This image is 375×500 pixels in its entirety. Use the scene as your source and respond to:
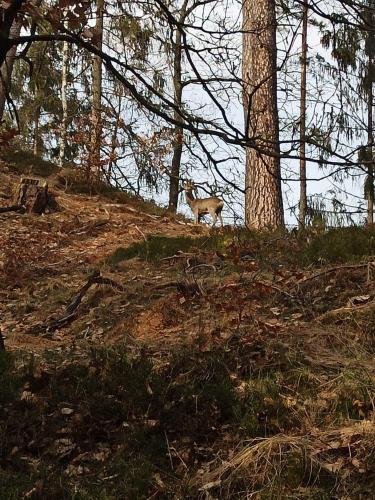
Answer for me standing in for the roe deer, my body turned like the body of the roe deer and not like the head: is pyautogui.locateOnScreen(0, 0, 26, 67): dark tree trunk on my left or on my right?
on my left

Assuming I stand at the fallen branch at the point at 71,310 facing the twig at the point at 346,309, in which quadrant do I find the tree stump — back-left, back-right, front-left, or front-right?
back-left

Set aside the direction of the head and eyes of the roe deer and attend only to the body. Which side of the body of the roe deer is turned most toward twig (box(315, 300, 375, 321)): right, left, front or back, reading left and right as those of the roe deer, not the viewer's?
left

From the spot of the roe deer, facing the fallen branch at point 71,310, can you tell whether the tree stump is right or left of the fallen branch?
right

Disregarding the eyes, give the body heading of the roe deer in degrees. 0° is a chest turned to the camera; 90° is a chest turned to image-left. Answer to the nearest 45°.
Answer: approximately 90°

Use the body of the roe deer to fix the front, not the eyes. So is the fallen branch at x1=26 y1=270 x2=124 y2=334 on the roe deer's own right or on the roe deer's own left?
on the roe deer's own left

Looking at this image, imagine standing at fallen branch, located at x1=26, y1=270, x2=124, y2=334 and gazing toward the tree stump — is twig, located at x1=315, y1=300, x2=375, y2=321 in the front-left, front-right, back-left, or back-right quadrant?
back-right

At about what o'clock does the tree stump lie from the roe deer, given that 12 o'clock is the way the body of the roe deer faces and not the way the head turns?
The tree stump is roughly at 11 o'clock from the roe deer.
